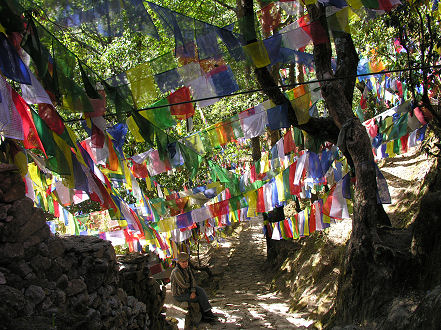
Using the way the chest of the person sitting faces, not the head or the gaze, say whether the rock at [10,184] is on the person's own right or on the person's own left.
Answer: on the person's own right

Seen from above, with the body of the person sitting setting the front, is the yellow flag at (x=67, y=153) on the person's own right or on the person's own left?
on the person's own right

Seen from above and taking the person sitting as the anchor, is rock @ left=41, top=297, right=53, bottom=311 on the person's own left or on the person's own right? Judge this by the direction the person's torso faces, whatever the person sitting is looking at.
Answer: on the person's own right

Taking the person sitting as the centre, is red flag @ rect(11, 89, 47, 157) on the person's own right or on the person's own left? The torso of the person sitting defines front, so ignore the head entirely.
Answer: on the person's own right

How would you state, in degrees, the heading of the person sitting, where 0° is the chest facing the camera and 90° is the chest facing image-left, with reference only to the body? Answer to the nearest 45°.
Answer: approximately 315°

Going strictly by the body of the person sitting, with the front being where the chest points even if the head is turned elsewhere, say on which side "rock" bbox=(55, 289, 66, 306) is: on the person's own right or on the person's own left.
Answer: on the person's own right
